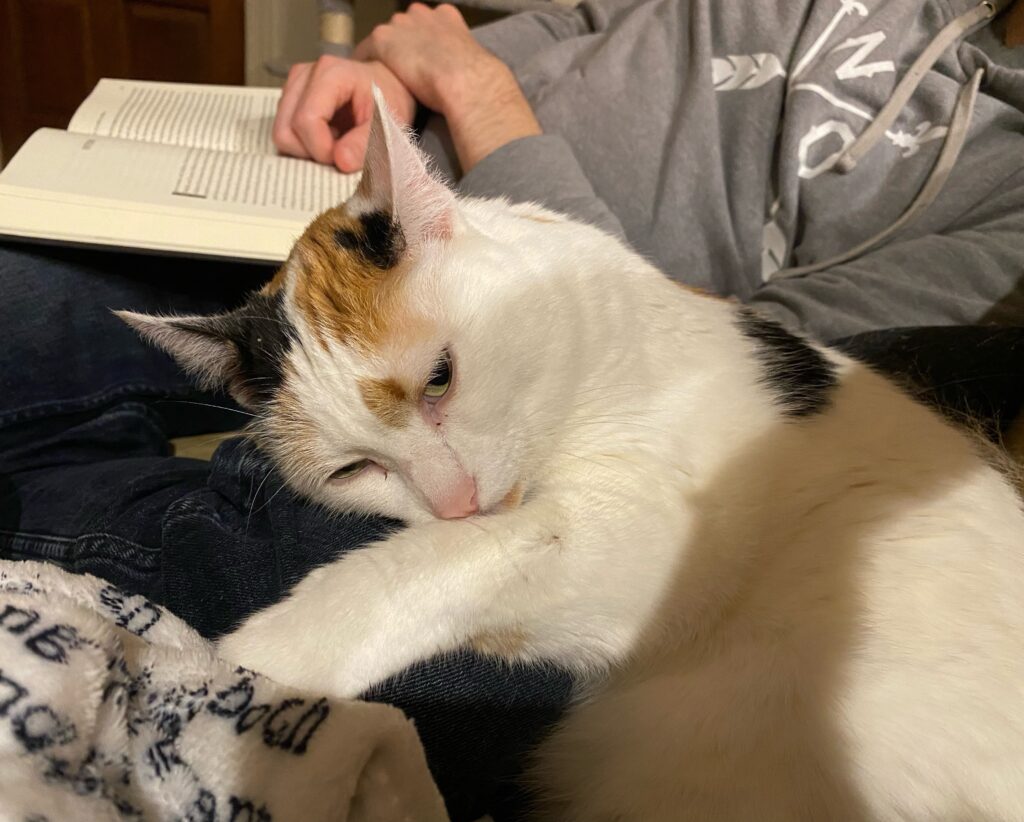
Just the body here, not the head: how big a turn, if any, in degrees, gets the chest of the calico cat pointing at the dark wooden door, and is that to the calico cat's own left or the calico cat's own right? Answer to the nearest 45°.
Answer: approximately 45° to the calico cat's own right

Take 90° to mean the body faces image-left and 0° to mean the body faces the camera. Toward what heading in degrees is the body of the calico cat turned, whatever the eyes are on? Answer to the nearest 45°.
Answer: approximately 90°

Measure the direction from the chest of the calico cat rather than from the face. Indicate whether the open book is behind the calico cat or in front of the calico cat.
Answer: in front
